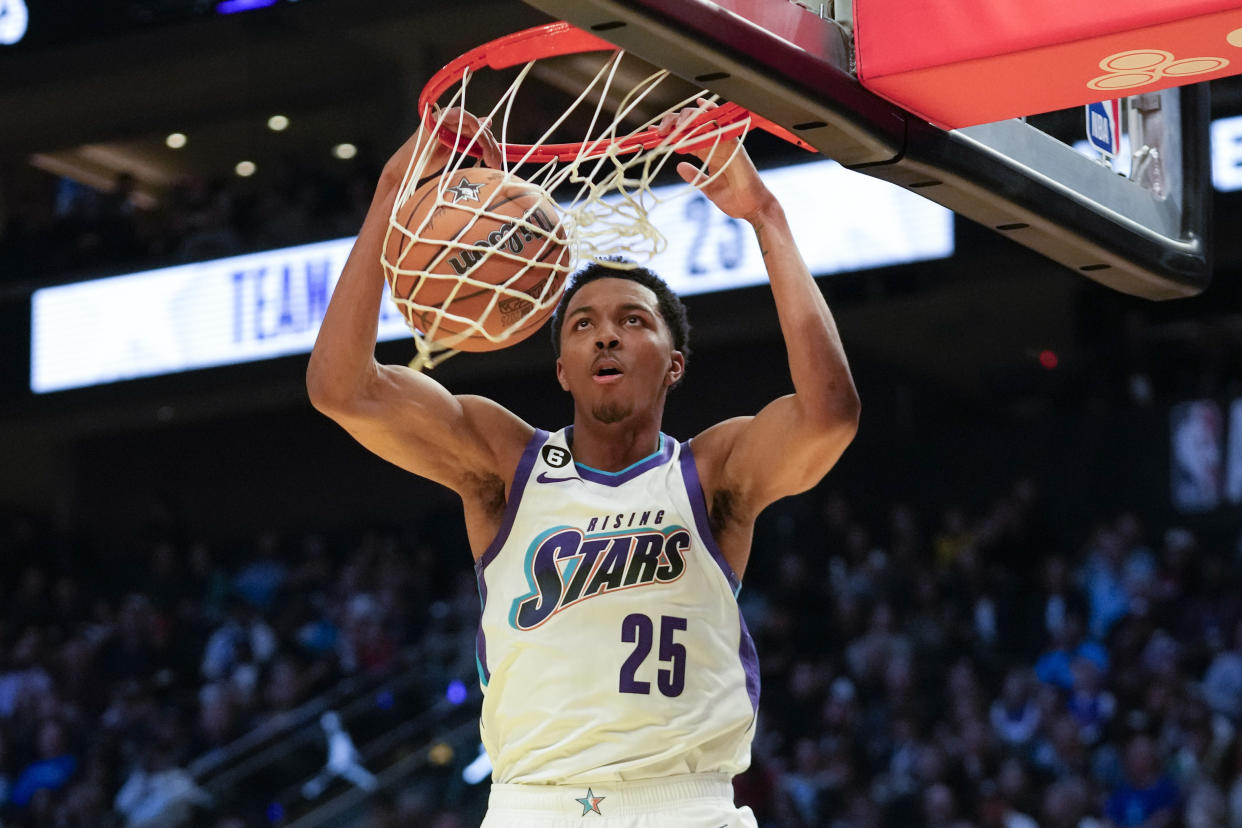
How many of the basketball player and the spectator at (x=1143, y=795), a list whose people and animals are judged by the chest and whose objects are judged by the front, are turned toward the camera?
2

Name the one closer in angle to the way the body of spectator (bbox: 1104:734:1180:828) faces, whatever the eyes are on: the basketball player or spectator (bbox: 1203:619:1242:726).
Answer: the basketball player

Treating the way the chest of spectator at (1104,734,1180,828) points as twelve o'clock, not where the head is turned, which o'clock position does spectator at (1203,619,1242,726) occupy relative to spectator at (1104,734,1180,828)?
spectator at (1203,619,1242,726) is roughly at 7 o'clock from spectator at (1104,734,1180,828).

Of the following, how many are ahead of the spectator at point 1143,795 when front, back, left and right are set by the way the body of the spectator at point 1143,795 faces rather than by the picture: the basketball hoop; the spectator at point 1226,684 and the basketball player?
2

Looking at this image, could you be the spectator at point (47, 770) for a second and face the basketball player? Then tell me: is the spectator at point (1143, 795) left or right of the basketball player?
left

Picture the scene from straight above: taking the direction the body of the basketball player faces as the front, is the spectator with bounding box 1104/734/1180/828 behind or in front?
behind

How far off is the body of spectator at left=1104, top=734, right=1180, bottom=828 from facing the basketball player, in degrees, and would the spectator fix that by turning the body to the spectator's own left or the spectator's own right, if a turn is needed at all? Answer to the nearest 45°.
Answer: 0° — they already face them

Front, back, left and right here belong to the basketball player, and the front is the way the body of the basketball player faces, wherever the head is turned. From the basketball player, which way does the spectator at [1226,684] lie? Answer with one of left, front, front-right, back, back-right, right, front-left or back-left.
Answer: back-left

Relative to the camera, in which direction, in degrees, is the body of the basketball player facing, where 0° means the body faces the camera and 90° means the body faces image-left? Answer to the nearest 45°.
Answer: approximately 0°

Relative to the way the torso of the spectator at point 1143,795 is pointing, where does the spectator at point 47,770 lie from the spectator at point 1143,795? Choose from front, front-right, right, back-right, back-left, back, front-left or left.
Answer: right

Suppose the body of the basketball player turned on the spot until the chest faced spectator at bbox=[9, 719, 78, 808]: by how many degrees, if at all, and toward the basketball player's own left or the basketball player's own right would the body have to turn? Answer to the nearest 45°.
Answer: approximately 135° to the basketball player's own right

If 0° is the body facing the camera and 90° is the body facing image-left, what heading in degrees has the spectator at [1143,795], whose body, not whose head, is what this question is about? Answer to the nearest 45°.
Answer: approximately 0°
